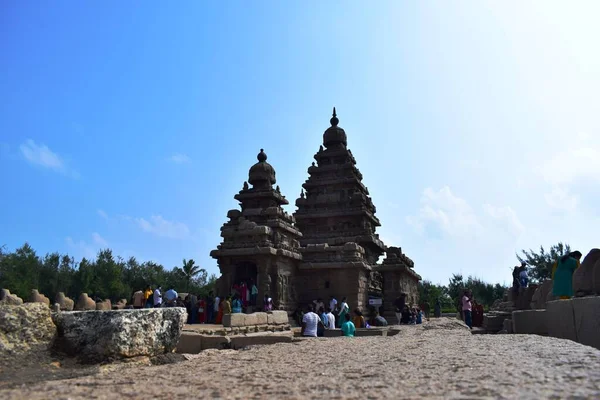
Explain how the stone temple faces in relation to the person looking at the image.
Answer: facing the viewer and to the left of the viewer

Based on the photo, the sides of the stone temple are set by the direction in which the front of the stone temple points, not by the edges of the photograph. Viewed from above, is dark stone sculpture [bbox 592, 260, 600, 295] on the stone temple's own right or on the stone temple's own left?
on the stone temple's own left

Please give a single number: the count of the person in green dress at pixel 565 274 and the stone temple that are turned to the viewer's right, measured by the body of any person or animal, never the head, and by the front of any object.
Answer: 1

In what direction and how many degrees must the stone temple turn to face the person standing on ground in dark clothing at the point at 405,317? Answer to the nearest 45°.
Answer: approximately 90° to its left
